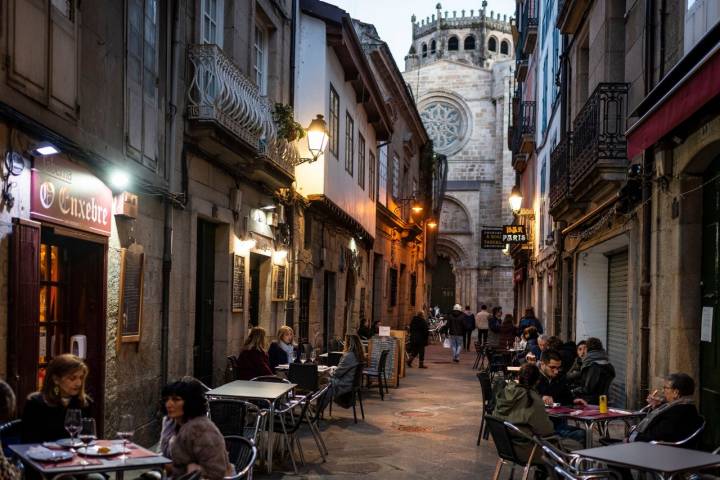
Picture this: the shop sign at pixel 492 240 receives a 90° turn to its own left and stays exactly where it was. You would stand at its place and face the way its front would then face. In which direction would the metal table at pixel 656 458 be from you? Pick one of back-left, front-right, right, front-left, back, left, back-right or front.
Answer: right

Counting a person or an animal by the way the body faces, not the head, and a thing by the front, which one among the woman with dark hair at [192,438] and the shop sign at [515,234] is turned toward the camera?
the shop sign

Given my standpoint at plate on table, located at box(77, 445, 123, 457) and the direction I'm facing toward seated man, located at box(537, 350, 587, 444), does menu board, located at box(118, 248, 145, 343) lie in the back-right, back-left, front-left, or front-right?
front-left

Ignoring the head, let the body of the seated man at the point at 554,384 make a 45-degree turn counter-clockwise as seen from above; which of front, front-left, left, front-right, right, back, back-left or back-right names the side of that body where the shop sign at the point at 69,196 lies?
back-right

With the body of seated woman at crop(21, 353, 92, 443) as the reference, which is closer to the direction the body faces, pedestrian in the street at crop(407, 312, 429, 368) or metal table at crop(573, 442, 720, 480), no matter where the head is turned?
the metal table

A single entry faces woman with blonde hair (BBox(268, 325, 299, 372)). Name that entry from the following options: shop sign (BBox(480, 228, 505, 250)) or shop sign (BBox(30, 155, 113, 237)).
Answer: shop sign (BBox(480, 228, 505, 250))

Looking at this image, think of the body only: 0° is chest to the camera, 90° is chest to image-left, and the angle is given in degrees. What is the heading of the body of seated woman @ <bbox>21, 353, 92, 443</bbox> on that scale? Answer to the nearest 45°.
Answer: approximately 315°

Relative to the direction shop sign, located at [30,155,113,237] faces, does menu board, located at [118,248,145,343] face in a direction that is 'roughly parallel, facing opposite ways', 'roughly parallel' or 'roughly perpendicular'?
roughly parallel

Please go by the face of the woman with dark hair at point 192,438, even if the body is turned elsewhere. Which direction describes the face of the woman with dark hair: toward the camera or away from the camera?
toward the camera

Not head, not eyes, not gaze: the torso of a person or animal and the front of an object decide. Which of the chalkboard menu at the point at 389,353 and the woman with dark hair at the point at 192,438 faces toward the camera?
the chalkboard menu

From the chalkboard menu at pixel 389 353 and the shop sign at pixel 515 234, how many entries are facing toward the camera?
2

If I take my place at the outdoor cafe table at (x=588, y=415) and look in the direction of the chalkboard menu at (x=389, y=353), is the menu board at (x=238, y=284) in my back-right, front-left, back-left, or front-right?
front-left

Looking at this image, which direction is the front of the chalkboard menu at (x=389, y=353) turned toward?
toward the camera

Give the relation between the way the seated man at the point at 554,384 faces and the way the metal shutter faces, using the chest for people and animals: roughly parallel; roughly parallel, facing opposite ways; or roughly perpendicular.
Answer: roughly perpendicular

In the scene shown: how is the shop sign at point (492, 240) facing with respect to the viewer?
toward the camera
